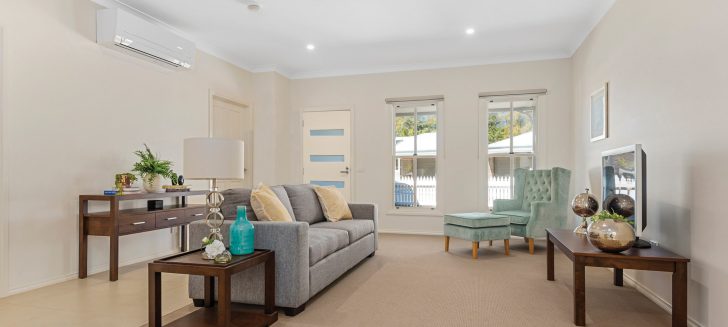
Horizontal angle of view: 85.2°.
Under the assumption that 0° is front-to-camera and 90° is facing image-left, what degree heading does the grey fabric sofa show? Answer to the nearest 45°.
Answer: approximately 315°

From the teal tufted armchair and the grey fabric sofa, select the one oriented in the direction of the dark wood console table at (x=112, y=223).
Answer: the teal tufted armchair

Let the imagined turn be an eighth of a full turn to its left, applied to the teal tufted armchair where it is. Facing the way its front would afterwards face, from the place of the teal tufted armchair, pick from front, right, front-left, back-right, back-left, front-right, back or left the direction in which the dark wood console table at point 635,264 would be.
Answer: front

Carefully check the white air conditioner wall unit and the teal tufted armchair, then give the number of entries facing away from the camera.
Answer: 0

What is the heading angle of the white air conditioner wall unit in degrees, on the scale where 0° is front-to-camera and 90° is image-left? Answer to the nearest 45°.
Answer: approximately 315°

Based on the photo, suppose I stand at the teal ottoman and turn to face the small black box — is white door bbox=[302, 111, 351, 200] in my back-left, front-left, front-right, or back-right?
front-right

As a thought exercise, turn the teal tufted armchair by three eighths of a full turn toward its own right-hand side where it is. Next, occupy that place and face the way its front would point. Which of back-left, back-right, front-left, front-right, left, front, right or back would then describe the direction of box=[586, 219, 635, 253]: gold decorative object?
back

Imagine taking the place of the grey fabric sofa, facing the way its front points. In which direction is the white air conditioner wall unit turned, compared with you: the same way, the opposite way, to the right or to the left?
the same way

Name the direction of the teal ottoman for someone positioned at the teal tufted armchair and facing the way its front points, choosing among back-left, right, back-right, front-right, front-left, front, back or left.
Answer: front

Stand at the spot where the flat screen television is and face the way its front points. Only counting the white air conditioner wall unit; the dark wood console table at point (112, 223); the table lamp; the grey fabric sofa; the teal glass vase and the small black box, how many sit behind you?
0

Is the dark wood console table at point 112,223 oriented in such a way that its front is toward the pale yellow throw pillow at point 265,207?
yes

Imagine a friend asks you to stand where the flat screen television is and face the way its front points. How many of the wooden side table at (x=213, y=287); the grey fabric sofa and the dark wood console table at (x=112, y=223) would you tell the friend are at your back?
0

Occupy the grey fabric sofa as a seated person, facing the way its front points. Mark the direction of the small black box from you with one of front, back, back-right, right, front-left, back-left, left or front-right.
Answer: back

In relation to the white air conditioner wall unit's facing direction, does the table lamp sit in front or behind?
in front

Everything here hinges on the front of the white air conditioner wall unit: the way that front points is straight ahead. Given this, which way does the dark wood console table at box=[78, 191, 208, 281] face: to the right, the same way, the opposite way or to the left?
the same way
